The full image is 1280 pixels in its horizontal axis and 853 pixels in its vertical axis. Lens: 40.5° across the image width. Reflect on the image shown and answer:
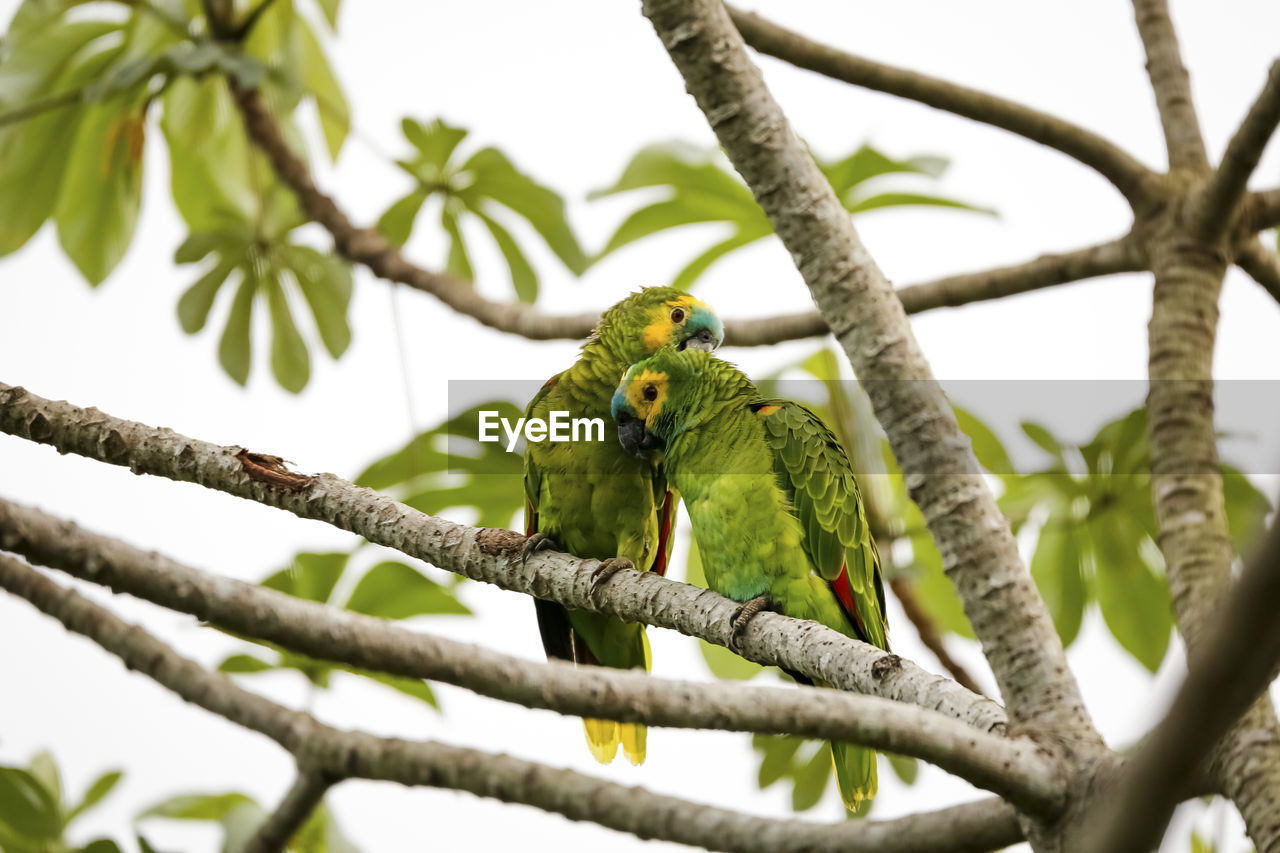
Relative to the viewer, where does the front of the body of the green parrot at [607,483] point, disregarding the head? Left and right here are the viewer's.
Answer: facing the viewer

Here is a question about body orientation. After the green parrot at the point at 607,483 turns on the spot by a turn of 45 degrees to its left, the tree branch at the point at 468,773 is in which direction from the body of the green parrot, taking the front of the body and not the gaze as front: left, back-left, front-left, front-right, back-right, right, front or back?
front-right

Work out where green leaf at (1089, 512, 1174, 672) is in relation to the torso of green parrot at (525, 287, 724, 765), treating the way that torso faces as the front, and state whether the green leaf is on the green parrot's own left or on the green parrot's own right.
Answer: on the green parrot's own left

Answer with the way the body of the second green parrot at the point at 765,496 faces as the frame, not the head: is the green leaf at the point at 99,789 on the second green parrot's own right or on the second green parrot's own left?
on the second green parrot's own right

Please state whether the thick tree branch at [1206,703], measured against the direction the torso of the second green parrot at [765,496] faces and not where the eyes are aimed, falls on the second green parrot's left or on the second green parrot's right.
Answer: on the second green parrot's left

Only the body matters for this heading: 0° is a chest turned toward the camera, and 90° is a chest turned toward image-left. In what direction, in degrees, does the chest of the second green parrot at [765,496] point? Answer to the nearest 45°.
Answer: approximately 45°

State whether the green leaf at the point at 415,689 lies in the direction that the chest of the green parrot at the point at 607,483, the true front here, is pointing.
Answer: no

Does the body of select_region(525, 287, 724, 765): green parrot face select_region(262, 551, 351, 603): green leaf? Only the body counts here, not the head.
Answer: no

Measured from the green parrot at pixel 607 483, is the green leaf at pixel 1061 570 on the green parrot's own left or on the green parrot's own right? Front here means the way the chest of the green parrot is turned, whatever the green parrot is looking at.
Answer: on the green parrot's own left

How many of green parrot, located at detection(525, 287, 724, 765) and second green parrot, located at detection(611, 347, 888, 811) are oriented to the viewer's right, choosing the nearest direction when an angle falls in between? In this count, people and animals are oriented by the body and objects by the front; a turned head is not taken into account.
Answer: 0

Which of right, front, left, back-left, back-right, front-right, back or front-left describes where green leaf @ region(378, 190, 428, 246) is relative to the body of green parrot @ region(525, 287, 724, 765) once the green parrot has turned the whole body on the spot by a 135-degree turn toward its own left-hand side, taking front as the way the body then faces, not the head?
left
